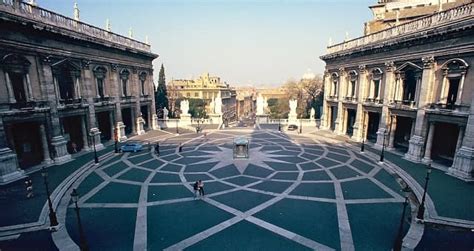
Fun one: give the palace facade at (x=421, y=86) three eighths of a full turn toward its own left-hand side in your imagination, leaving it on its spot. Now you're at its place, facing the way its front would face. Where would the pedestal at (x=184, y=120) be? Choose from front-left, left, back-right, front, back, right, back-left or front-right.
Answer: back

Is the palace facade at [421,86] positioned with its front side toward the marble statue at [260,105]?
no

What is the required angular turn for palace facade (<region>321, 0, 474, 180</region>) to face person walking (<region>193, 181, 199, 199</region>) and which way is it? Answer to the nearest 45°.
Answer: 0° — it already faces them

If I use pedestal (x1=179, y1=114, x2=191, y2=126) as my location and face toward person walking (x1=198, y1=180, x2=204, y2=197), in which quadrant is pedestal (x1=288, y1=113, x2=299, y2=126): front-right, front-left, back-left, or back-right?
front-left

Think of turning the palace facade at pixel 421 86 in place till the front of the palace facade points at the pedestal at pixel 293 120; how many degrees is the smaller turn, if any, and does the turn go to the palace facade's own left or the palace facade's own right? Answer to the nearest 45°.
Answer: approximately 90° to the palace facade's own right

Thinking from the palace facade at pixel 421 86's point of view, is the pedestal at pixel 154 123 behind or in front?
in front

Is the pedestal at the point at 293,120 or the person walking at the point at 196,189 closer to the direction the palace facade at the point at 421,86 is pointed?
the person walking

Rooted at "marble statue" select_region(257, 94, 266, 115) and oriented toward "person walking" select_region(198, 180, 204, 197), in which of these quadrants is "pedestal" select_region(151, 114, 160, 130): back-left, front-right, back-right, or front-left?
front-right
